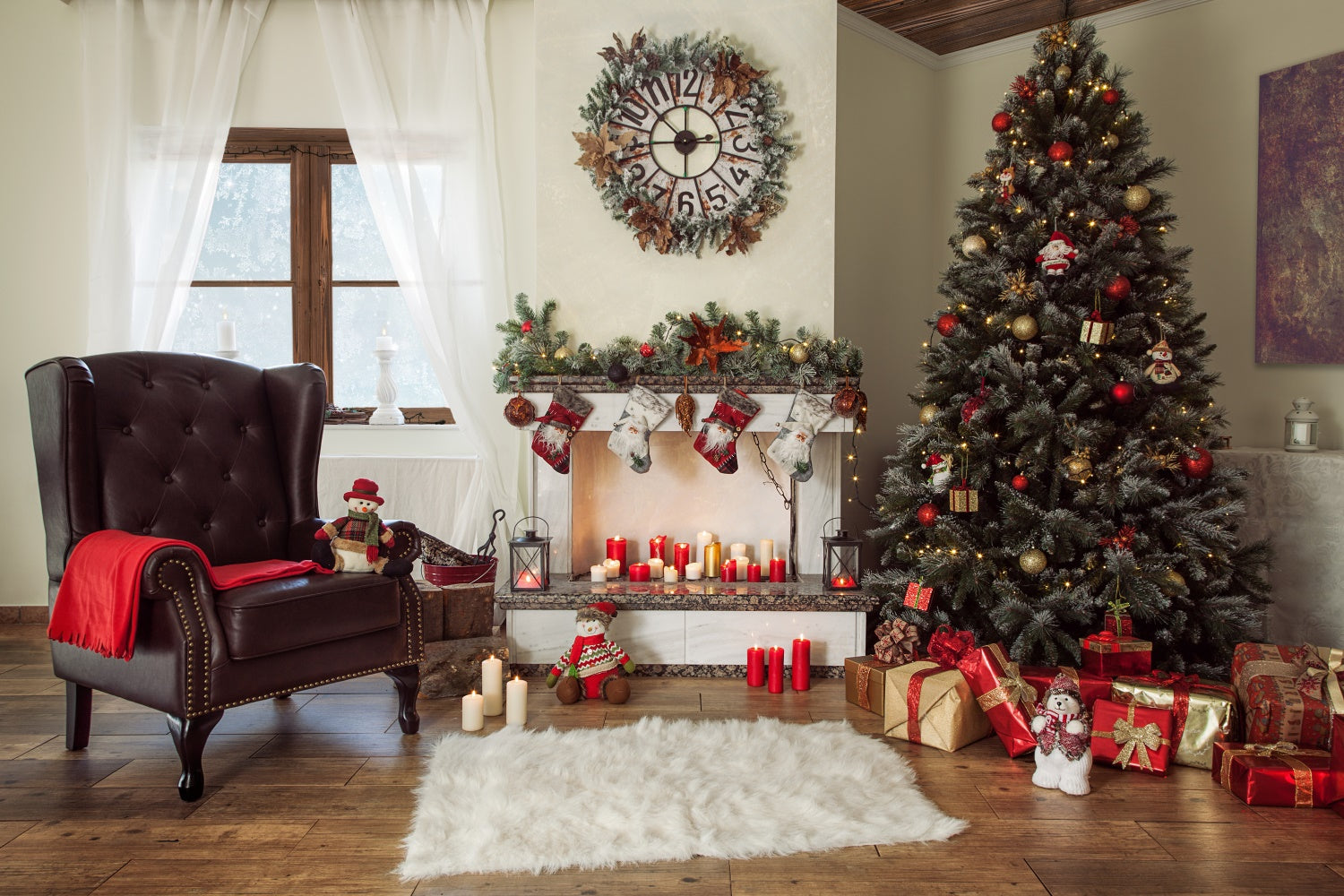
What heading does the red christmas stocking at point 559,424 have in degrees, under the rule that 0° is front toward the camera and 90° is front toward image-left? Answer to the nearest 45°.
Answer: approximately 0°

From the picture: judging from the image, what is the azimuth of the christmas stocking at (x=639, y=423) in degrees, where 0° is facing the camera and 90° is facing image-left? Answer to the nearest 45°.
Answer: approximately 0°

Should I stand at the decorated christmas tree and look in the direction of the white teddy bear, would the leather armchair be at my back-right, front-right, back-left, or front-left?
front-right

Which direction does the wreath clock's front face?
toward the camera

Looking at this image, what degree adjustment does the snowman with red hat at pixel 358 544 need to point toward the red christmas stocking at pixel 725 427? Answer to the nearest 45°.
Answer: approximately 90° to its left

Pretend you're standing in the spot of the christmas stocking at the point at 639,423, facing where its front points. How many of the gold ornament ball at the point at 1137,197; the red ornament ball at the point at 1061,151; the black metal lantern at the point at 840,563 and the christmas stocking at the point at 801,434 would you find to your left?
4

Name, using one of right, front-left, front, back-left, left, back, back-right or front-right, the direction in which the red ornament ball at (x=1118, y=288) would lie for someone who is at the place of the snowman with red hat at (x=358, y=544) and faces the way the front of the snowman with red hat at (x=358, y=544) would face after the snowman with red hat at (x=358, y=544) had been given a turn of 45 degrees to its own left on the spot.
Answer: front-left

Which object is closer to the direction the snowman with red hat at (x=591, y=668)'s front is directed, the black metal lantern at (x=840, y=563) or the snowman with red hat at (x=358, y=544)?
the snowman with red hat

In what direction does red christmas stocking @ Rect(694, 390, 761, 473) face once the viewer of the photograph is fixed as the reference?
facing the viewer
